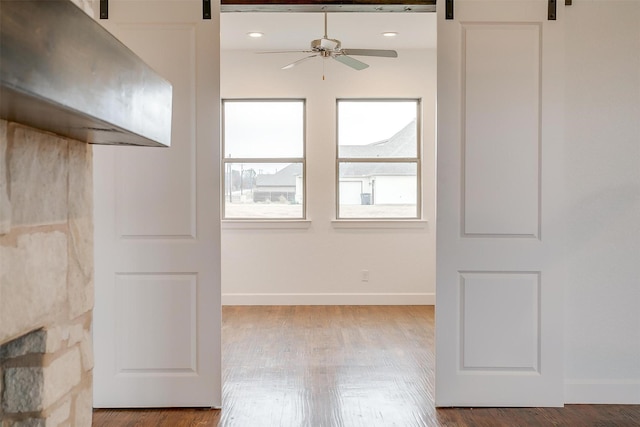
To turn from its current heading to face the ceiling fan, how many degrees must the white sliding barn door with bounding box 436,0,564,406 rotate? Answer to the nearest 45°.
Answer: approximately 135° to its right

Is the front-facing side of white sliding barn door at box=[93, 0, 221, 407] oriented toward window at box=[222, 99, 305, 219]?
no

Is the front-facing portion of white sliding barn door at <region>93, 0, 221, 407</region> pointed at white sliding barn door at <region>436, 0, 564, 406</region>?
no

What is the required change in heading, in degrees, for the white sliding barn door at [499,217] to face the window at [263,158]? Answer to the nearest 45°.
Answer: approximately 135° to its right

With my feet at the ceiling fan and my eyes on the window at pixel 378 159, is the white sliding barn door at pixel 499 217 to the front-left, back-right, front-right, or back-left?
back-right

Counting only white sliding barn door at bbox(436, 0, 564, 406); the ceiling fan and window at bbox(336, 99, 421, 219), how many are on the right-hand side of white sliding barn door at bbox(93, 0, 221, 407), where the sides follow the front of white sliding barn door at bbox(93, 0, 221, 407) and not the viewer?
0

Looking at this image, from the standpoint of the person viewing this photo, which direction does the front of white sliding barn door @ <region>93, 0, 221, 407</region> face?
facing the viewer

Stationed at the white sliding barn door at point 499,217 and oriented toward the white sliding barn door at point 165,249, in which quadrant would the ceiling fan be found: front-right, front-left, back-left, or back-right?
front-right

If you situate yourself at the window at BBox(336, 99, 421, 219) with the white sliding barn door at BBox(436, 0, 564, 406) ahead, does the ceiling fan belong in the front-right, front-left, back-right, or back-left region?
front-right

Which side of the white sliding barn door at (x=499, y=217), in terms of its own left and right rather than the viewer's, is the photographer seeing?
front

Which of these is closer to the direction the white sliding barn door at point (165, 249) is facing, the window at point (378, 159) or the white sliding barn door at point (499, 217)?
the white sliding barn door

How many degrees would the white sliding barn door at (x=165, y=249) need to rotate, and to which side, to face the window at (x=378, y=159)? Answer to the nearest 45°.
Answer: approximately 135° to its left

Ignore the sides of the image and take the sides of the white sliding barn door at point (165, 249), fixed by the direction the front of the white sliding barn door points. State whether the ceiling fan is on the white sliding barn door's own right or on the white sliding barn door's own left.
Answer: on the white sliding barn door's own left

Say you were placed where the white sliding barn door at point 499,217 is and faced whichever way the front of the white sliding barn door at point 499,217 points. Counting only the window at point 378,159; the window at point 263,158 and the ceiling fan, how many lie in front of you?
0

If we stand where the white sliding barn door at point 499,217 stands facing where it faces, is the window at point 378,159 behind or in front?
behind

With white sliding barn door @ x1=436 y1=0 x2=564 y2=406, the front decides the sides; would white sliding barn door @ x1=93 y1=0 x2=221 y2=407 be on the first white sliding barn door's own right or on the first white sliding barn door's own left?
on the first white sliding barn door's own right

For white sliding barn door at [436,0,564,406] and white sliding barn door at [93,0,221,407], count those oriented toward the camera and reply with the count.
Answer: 2
